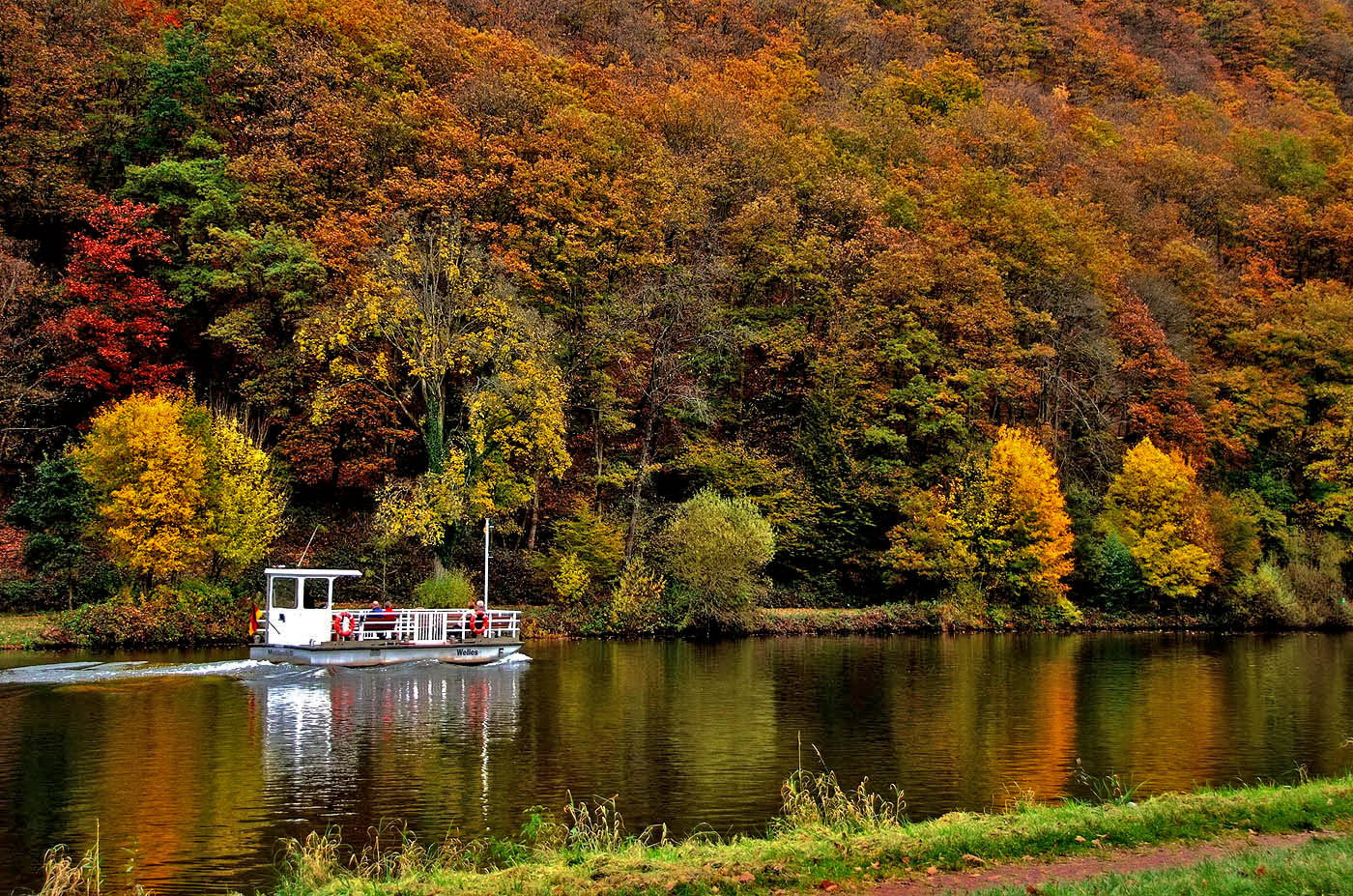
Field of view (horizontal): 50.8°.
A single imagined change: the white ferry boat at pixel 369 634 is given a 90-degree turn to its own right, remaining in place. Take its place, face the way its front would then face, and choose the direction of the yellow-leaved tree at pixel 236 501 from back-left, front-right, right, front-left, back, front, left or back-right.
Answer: back-right

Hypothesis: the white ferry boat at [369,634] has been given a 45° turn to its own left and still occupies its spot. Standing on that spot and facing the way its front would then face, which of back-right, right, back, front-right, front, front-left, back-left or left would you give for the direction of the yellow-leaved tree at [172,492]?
left

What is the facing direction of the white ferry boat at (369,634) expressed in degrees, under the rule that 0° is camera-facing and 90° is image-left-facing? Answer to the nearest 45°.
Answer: approximately 270°
